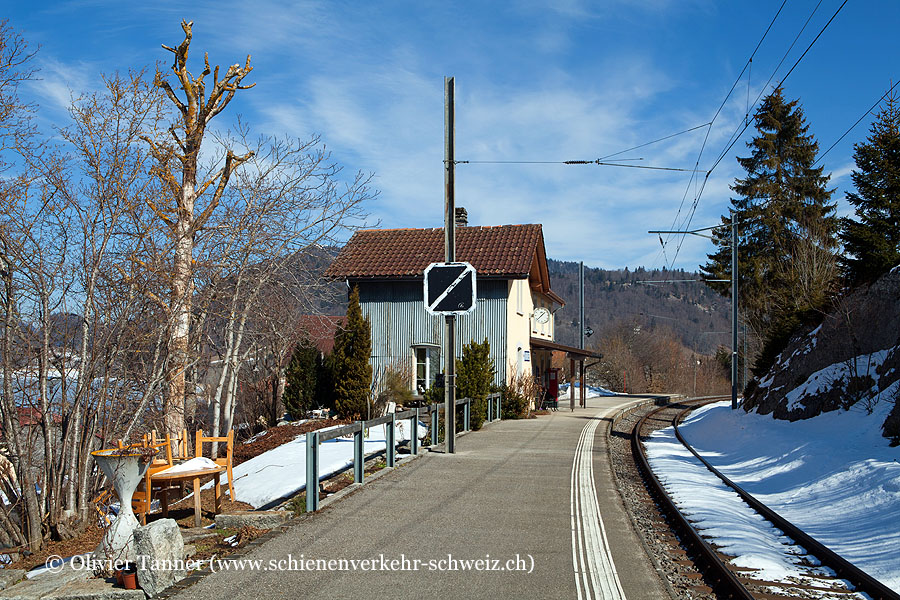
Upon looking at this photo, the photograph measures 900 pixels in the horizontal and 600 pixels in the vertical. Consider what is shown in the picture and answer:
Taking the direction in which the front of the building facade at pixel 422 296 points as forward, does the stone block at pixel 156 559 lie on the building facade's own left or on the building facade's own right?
on the building facade's own right

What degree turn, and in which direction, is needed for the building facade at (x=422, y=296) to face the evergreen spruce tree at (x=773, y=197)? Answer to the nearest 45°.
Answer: approximately 45° to its left

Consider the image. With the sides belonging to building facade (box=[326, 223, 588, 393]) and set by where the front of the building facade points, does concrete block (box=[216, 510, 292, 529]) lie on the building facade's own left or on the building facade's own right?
on the building facade's own right
